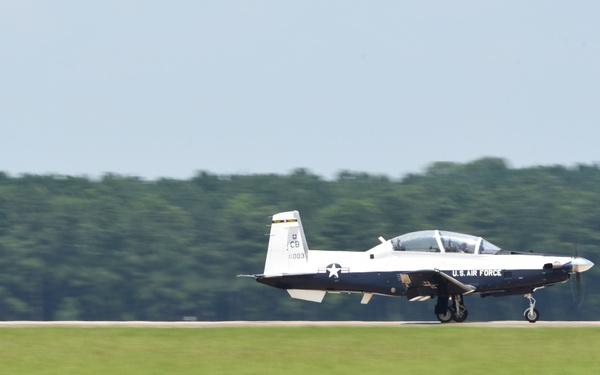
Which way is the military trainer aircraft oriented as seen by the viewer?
to the viewer's right
